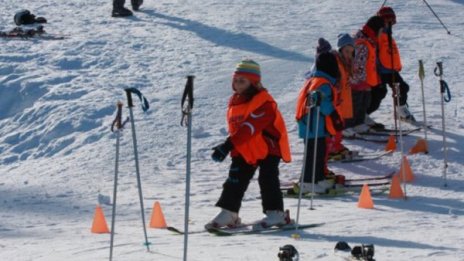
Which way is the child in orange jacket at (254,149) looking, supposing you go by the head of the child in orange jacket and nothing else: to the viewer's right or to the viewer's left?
to the viewer's left

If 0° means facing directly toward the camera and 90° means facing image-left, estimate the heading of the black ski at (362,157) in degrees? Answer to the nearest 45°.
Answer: approximately 270°

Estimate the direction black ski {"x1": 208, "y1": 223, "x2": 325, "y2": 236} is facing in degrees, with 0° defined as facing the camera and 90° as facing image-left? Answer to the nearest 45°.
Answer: approximately 90°

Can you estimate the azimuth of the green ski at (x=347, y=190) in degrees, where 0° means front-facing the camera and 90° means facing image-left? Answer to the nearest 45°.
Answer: approximately 270°

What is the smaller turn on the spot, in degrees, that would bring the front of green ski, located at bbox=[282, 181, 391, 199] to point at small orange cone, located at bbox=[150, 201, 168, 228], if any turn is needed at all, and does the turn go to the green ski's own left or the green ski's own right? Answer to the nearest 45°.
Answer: approximately 135° to the green ski's own right
